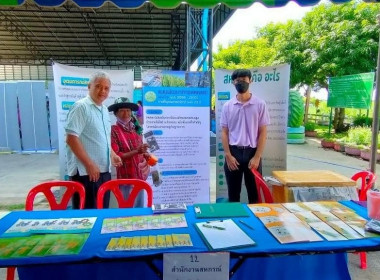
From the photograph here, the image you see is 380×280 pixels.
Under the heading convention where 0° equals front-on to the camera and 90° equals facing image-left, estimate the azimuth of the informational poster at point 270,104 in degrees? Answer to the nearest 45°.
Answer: approximately 0°

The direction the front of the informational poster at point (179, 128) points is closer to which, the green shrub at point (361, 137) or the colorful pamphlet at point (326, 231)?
the colorful pamphlet

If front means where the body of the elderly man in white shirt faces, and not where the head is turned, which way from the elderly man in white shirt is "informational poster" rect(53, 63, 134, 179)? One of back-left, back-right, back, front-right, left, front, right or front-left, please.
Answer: back-left

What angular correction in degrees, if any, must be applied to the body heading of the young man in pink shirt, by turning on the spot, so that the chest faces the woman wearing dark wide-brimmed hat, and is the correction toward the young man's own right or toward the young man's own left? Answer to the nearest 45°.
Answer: approximately 90° to the young man's own right

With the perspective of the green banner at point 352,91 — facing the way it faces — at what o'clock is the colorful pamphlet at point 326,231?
The colorful pamphlet is roughly at 12 o'clock from the green banner.

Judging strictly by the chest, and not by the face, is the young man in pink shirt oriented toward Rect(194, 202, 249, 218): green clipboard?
yes
